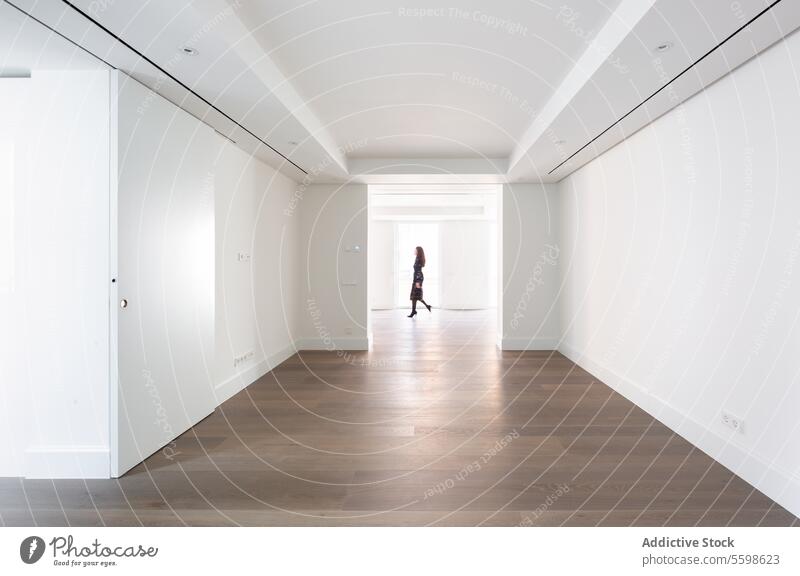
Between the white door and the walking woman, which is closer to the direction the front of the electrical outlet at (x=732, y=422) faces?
the white door

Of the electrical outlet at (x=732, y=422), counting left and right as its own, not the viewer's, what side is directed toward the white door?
front

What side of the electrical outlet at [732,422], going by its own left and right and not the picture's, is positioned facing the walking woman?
right
